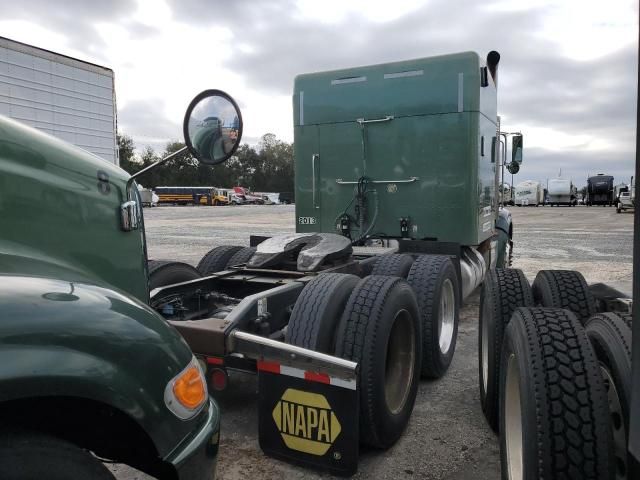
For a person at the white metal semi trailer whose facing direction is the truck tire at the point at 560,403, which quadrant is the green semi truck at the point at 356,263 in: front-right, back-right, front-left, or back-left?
front-left

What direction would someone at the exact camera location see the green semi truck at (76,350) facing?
facing to the right of the viewer

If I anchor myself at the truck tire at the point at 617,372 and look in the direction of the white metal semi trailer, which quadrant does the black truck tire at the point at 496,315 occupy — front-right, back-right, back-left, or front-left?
front-right

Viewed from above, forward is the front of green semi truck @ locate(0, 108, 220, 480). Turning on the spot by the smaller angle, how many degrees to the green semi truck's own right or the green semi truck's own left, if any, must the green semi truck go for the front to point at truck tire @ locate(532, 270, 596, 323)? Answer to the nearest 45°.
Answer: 0° — it already faces it

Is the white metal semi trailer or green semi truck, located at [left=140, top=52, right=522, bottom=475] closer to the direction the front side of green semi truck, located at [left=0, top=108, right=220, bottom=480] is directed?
the green semi truck
